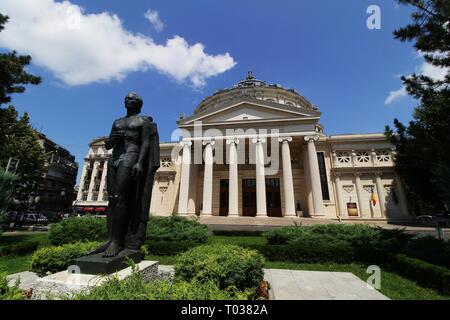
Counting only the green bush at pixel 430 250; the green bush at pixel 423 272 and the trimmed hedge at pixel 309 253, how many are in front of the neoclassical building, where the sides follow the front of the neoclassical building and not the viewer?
3

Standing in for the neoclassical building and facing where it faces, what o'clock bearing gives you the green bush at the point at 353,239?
The green bush is roughly at 12 o'clock from the neoclassical building.

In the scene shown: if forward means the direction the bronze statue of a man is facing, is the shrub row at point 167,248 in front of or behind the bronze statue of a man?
behind

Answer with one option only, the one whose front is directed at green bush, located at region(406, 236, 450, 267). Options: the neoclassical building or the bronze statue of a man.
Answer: the neoclassical building

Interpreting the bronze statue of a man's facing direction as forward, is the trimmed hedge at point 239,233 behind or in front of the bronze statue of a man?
behind

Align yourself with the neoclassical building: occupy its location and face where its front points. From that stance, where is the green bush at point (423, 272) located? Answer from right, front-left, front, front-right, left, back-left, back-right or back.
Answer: front

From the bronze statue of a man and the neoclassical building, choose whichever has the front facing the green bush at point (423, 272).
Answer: the neoclassical building

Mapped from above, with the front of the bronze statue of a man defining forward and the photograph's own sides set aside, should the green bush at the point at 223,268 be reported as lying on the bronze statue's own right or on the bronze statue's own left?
on the bronze statue's own left

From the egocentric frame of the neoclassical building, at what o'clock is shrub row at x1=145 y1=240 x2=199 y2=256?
The shrub row is roughly at 1 o'clock from the neoclassical building.

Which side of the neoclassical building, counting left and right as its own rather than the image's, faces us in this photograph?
front

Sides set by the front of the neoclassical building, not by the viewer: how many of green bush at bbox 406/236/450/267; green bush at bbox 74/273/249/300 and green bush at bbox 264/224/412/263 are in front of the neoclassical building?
3

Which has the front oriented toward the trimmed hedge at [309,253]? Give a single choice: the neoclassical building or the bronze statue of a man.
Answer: the neoclassical building

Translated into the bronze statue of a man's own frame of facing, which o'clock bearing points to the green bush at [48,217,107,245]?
The green bush is roughly at 4 o'clock from the bronze statue of a man.

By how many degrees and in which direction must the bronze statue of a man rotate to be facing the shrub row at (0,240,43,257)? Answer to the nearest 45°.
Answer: approximately 90° to its right

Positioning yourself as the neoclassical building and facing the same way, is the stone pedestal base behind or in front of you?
in front

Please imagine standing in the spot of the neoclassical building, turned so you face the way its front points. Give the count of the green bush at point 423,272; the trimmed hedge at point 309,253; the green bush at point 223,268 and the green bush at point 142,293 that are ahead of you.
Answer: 4

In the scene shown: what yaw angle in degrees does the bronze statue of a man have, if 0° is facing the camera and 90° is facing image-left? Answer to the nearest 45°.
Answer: approximately 45°

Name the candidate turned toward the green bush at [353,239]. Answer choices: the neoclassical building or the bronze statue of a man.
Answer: the neoclassical building

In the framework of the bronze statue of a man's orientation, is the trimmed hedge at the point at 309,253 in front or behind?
behind

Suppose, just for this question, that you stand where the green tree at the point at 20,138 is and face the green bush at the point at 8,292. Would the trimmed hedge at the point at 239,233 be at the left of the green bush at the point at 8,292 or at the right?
left

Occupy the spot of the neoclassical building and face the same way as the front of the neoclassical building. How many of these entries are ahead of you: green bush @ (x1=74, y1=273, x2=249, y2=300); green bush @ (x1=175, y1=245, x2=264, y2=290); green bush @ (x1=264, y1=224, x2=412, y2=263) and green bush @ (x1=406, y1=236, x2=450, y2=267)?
4

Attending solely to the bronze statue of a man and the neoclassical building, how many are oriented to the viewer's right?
0

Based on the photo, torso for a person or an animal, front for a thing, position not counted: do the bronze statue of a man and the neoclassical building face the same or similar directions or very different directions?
same or similar directions
